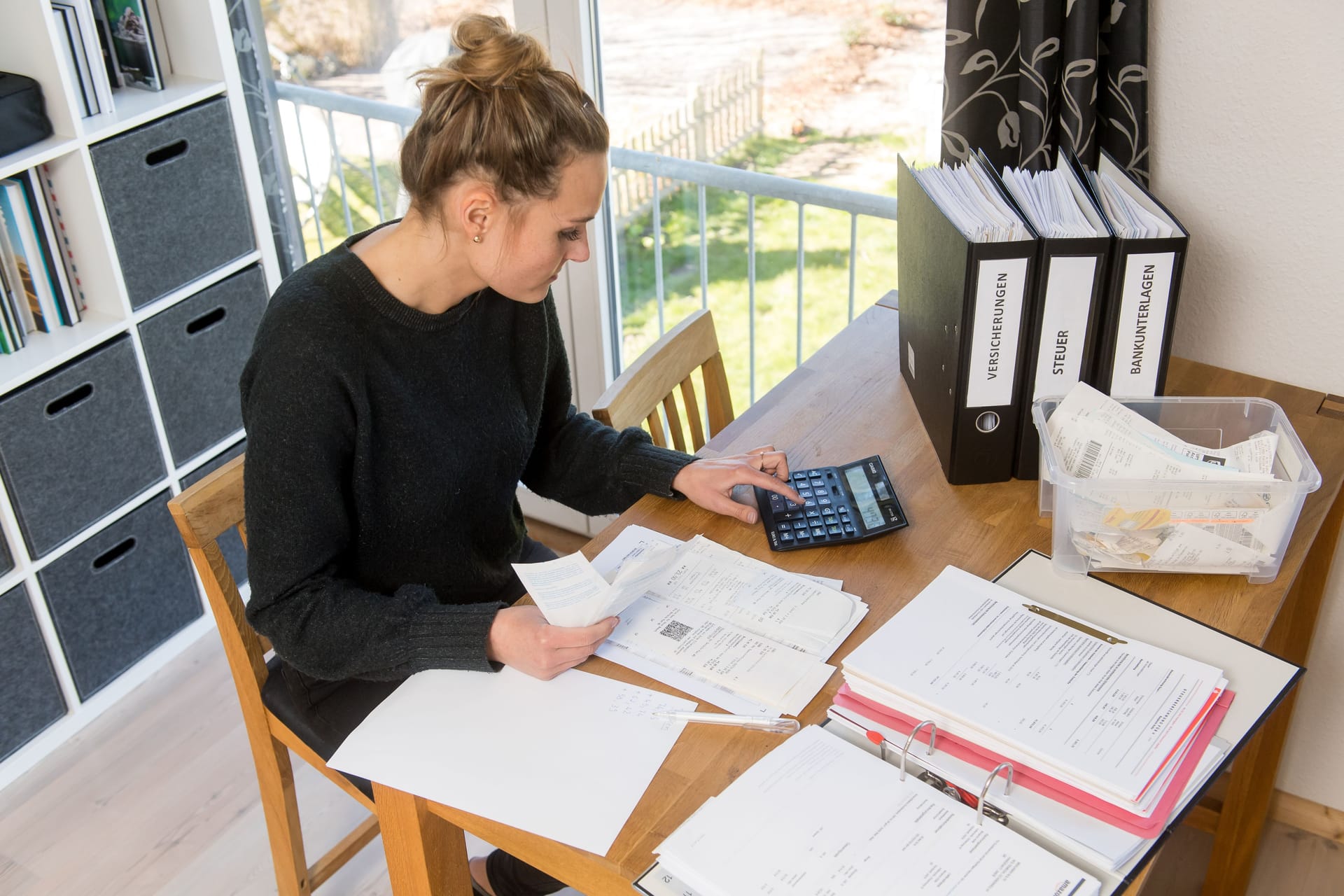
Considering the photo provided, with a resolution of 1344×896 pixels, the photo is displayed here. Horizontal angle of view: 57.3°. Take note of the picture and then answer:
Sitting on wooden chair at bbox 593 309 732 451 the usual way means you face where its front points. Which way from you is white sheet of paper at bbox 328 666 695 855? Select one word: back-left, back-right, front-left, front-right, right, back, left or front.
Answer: front-right

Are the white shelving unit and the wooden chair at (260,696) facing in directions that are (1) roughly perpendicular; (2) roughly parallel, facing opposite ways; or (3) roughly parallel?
roughly parallel

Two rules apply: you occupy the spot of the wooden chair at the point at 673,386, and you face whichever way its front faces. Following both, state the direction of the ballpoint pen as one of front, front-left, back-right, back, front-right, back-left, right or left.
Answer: front-right

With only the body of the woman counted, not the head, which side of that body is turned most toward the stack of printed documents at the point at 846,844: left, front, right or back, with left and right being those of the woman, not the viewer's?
front

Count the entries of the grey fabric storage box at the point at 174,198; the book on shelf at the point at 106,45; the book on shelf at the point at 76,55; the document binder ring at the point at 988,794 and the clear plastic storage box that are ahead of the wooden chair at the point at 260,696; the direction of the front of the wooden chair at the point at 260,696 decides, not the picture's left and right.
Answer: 2

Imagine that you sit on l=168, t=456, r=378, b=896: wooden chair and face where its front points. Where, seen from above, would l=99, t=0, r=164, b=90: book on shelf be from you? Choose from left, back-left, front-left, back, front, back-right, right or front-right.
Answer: back-left

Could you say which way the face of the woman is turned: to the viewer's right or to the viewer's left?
to the viewer's right

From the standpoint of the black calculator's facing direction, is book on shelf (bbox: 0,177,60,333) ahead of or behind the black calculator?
ahead

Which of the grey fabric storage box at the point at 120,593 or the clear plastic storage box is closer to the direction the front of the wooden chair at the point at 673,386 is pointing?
the clear plastic storage box

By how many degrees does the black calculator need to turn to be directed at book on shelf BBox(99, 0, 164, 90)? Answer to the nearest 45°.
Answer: approximately 45° to its right

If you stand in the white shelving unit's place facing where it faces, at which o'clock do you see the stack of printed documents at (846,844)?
The stack of printed documents is roughly at 1 o'clock from the white shelving unit.

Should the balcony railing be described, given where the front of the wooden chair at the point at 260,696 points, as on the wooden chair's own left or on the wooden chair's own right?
on the wooden chair's own left

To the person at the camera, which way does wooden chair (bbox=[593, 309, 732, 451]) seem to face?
facing the viewer and to the right of the viewer

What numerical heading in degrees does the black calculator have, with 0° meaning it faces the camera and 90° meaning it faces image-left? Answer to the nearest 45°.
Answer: approximately 90°

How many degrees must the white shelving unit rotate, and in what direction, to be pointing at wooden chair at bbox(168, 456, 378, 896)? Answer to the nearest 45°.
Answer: approximately 45° to its right
